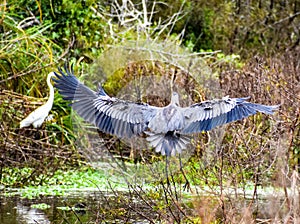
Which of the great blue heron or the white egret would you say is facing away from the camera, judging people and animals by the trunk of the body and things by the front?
the great blue heron

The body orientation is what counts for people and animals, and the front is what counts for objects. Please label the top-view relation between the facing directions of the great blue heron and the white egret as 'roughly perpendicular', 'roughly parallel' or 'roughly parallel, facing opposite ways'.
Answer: roughly perpendicular

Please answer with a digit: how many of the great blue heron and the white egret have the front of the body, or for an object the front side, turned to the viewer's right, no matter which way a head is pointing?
1

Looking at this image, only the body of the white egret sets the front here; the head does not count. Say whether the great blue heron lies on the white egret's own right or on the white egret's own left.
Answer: on the white egret's own right

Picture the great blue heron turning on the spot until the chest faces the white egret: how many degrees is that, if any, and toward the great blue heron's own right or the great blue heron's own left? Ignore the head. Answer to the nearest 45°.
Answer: approximately 45° to the great blue heron's own left

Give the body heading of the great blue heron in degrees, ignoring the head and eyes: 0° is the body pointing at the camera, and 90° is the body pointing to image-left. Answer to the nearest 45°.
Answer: approximately 180°

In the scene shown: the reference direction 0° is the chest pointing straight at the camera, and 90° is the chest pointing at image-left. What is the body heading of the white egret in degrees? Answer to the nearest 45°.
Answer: approximately 270°
